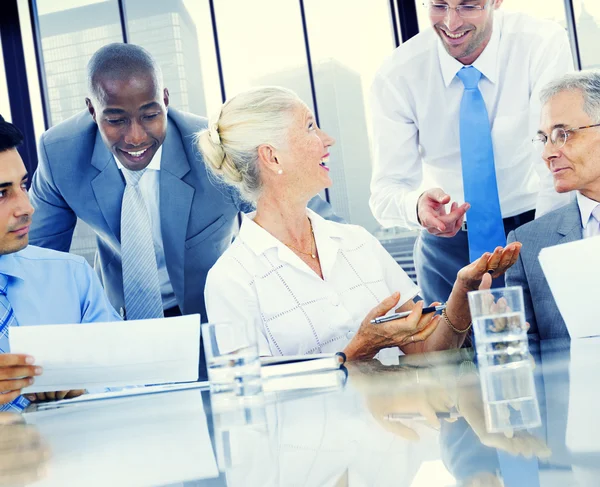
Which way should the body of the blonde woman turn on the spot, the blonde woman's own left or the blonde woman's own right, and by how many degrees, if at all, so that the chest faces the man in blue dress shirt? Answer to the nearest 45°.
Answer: approximately 135° to the blonde woman's own right

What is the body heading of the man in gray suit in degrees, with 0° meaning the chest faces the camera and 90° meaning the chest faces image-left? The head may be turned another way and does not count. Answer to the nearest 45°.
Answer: approximately 0°

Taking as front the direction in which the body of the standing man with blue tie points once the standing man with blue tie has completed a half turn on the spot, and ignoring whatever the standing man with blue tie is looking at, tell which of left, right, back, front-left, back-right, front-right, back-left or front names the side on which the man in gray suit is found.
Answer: left

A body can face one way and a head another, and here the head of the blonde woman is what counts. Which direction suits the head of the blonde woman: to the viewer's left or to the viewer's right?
to the viewer's right

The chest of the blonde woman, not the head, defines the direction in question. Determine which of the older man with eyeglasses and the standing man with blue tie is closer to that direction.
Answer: the older man with eyeglasses

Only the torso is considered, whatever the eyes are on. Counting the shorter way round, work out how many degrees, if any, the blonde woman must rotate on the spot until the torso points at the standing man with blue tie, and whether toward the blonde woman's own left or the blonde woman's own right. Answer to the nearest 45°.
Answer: approximately 90° to the blonde woman's own left

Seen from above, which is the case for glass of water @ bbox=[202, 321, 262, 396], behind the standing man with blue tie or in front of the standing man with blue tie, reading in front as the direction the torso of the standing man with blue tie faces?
in front

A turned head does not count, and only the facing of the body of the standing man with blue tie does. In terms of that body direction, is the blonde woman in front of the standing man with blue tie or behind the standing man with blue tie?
in front
